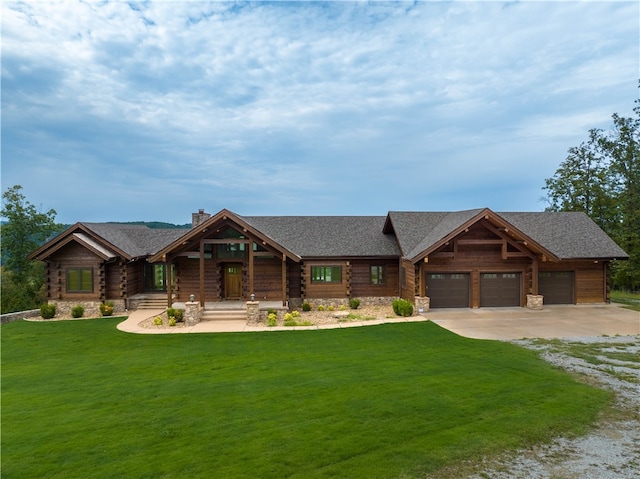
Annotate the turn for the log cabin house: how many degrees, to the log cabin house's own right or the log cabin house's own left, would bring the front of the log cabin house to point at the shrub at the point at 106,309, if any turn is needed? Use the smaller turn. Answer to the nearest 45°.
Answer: approximately 90° to the log cabin house's own right

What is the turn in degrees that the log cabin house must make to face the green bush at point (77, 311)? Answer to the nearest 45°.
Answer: approximately 90° to its right

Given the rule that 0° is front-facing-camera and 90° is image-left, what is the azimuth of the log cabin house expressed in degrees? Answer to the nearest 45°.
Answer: approximately 0°

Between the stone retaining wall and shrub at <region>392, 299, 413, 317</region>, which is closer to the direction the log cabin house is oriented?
the shrub

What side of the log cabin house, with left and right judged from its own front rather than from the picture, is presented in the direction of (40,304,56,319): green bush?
right

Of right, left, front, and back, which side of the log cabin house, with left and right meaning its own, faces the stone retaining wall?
right
